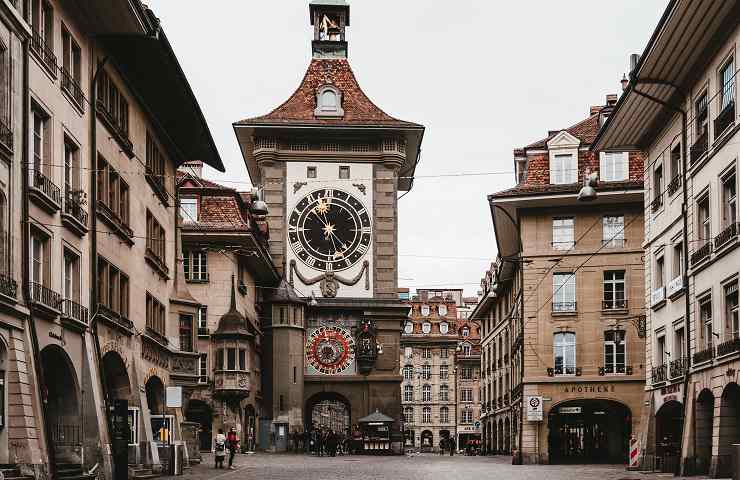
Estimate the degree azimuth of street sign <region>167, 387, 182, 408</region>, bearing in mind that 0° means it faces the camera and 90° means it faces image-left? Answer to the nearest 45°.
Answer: approximately 0°
